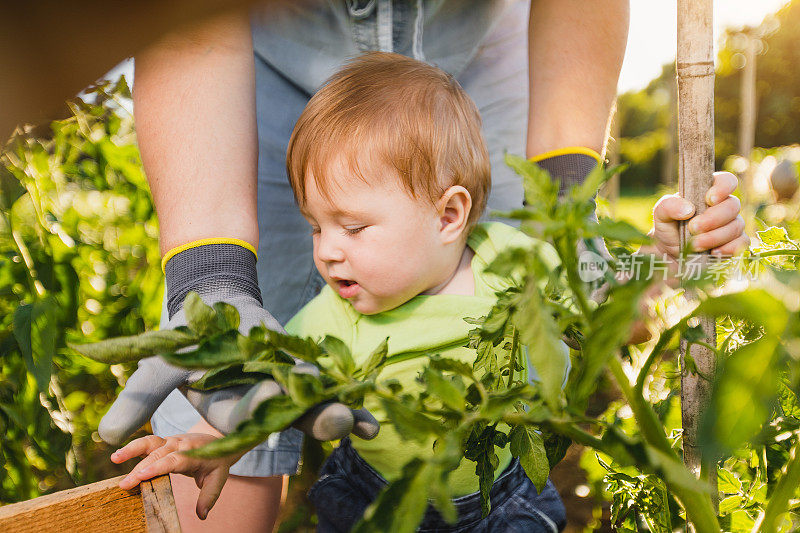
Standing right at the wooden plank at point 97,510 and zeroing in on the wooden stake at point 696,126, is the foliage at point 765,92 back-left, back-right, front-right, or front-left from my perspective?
front-left

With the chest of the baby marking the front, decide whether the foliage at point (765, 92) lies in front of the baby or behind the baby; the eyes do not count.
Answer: behind

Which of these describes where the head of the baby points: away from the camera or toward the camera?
toward the camera

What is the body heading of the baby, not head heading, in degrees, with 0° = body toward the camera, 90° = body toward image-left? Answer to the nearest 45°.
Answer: approximately 0°
